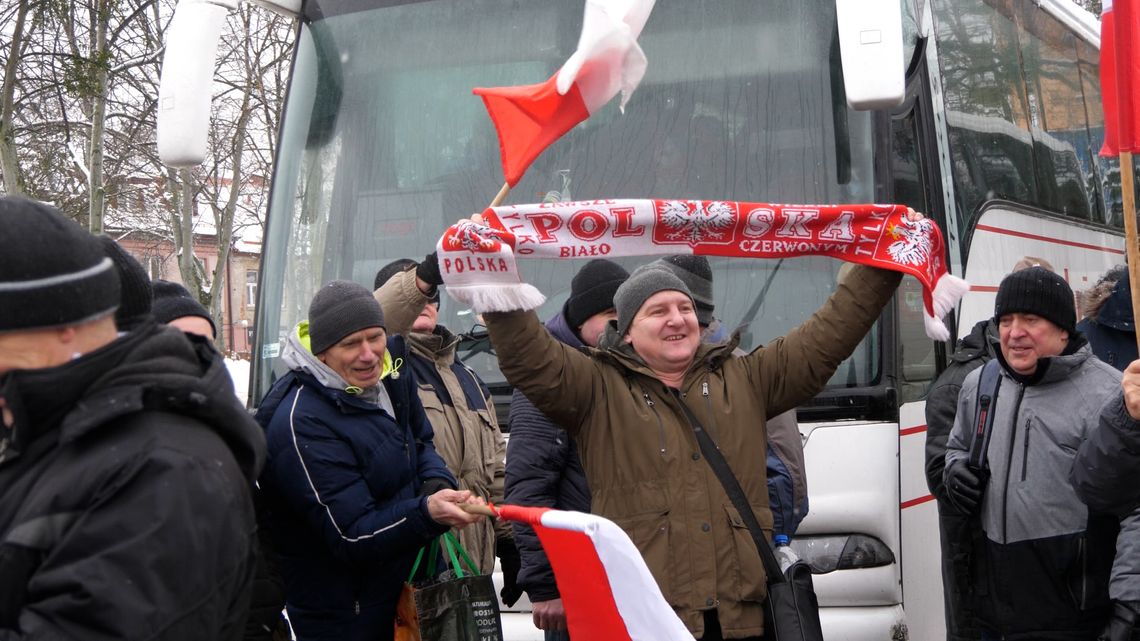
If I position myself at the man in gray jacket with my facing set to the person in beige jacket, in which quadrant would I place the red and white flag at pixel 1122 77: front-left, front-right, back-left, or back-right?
back-left

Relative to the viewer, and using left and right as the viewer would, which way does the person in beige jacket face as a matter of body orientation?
facing the viewer and to the right of the viewer

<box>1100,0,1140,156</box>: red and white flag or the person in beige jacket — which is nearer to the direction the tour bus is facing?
the person in beige jacket

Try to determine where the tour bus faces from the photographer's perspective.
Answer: facing the viewer and to the left of the viewer

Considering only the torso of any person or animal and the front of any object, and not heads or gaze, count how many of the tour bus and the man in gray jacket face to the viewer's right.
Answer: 0

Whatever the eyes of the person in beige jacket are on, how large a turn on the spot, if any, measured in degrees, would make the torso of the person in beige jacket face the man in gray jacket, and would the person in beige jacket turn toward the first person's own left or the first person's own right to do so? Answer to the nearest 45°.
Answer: approximately 45° to the first person's own left

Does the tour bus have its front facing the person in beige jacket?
yes

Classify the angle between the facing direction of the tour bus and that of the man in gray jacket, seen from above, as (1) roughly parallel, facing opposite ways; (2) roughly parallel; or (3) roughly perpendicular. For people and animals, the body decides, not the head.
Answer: roughly parallel

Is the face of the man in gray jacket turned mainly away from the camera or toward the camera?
toward the camera

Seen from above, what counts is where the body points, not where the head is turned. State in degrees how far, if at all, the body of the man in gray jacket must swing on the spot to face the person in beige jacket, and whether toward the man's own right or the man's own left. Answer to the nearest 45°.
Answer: approximately 45° to the man's own right

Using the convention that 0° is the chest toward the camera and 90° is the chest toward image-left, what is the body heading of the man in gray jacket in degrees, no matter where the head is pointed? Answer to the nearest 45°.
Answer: approximately 45°

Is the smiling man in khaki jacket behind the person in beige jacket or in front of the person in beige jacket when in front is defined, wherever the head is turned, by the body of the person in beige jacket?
in front
